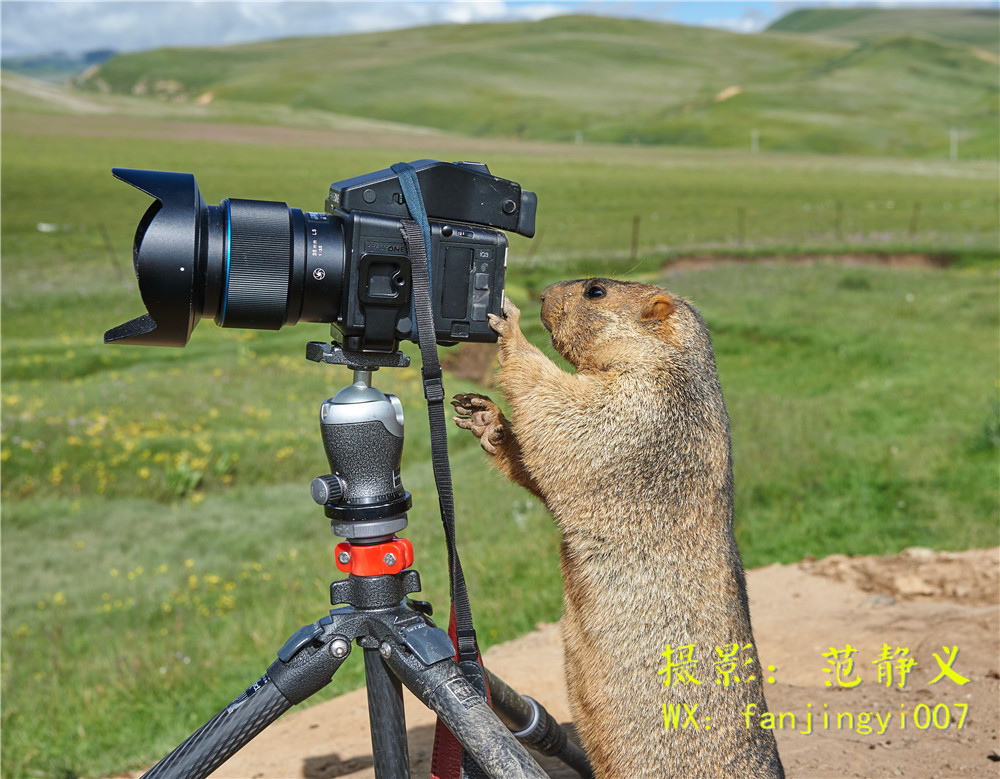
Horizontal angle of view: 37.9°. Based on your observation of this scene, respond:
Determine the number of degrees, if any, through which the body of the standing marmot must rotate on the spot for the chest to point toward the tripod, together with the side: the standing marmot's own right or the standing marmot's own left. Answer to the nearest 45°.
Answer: approximately 45° to the standing marmot's own left

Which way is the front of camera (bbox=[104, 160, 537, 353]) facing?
to the viewer's left

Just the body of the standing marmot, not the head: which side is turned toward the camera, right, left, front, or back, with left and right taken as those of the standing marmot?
left

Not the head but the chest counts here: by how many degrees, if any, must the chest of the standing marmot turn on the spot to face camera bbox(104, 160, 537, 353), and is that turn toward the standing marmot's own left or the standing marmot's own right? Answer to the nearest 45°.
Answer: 0° — it already faces it

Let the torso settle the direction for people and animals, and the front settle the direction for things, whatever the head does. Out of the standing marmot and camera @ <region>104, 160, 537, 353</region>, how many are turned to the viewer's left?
2

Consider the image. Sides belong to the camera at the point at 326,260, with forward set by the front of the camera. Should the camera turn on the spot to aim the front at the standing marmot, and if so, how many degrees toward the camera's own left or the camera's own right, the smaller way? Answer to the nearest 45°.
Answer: approximately 180°
